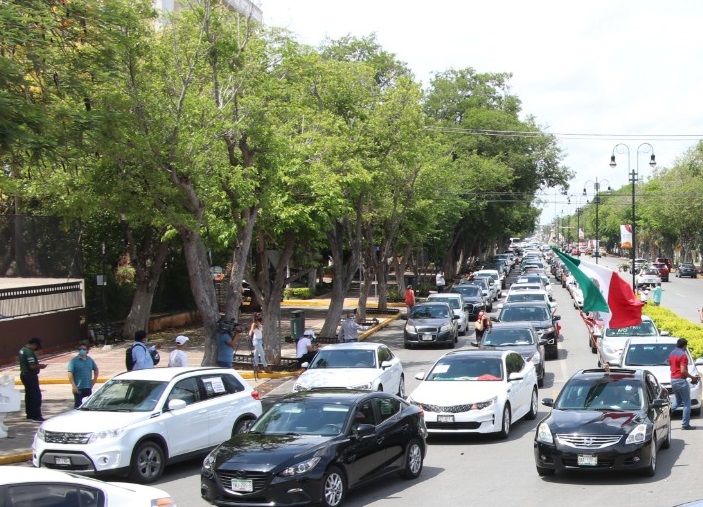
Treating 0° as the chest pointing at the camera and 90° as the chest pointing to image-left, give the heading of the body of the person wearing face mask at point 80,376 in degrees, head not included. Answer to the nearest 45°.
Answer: approximately 0°

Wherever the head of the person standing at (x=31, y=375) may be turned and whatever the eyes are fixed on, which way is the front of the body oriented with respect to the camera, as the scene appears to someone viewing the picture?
to the viewer's right

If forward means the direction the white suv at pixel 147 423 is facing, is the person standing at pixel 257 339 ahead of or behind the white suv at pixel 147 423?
behind

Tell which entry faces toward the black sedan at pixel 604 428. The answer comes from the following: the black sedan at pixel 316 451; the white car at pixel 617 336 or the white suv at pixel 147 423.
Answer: the white car

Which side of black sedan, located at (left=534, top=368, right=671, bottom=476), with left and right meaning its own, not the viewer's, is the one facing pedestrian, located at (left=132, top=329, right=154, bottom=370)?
right

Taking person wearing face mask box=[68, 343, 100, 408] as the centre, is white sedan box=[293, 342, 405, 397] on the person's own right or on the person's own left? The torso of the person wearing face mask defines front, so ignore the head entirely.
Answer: on the person's own left

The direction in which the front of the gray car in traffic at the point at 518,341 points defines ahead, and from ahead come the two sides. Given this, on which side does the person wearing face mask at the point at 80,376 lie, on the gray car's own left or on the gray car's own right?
on the gray car's own right

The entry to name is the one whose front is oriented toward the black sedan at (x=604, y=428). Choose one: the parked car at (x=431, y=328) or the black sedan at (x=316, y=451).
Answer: the parked car

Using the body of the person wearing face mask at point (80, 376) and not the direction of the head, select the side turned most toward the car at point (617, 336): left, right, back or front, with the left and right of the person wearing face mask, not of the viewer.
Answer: left
